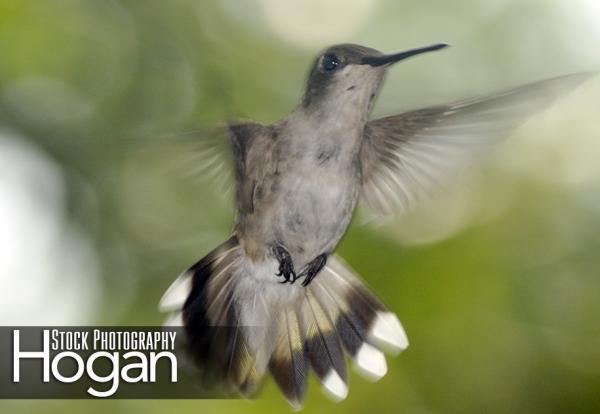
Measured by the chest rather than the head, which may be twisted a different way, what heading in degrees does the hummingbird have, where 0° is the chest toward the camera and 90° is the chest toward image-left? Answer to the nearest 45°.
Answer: approximately 315°
